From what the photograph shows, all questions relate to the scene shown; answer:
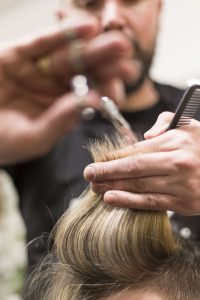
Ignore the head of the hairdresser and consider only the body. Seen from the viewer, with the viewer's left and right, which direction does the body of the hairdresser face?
facing the viewer

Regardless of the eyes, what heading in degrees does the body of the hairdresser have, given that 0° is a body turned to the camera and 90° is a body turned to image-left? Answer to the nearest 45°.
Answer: approximately 0°
